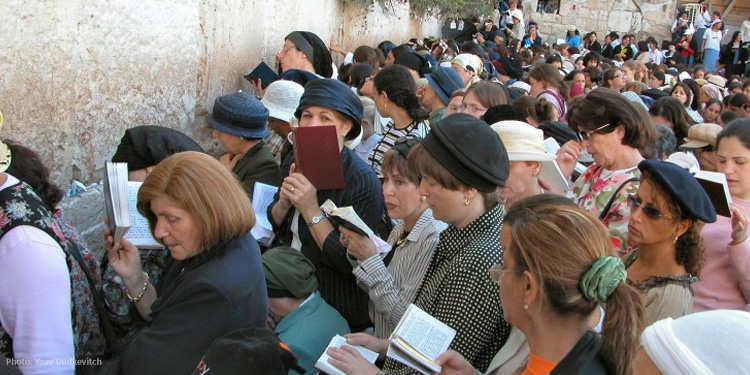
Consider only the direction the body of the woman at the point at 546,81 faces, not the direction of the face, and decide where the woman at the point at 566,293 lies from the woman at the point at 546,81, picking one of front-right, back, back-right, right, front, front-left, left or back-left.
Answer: left

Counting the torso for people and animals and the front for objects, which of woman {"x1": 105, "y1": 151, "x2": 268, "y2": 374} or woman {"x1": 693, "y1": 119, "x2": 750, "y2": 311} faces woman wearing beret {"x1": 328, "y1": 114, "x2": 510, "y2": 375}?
woman {"x1": 693, "y1": 119, "x2": 750, "y2": 311}

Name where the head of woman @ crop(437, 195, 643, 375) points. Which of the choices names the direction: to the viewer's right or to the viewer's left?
to the viewer's left

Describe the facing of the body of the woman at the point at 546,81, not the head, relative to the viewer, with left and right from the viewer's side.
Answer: facing to the left of the viewer

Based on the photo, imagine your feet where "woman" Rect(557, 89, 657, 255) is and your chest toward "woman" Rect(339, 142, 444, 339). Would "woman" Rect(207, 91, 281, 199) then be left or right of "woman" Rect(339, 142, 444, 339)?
right

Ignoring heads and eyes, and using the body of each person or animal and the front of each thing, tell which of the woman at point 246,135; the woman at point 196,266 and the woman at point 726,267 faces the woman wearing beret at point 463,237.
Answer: the woman at point 726,267

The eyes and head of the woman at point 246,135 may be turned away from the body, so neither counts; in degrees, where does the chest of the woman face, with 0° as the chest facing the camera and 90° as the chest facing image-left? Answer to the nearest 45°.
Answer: approximately 90°

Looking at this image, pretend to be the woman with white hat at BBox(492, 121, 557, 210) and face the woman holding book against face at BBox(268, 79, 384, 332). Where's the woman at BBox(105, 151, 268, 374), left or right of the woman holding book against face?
left

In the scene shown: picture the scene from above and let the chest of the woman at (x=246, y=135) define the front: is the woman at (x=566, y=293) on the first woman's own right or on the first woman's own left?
on the first woman's own left

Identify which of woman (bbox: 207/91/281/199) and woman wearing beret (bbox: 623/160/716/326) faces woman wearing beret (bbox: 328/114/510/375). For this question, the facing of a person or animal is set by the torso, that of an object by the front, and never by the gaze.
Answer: woman wearing beret (bbox: 623/160/716/326)

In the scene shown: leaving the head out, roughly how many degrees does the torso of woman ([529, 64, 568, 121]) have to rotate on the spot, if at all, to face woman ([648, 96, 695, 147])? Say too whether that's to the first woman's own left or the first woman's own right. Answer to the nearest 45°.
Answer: approximately 135° to the first woman's own left

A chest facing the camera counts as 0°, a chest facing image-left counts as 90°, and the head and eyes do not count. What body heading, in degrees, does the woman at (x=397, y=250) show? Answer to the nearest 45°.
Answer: approximately 45°

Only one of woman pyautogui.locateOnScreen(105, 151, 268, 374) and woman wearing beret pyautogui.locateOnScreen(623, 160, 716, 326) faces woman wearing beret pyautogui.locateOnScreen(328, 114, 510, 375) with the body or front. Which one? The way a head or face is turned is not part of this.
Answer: woman wearing beret pyautogui.locateOnScreen(623, 160, 716, 326)

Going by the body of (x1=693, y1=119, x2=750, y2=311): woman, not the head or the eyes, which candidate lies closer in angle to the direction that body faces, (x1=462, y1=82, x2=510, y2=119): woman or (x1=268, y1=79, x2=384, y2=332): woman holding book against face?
the woman holding book against face

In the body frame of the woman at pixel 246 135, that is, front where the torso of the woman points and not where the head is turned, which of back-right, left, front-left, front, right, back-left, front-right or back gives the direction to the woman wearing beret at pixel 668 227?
back-left

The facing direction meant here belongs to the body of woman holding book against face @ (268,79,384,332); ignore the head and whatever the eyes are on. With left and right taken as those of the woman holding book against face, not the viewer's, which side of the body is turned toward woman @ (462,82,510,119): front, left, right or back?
back

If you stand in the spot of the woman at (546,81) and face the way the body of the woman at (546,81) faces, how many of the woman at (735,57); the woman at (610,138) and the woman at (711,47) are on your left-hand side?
1

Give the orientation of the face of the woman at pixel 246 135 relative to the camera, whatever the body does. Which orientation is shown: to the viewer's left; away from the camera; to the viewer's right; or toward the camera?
to the viewer's left
